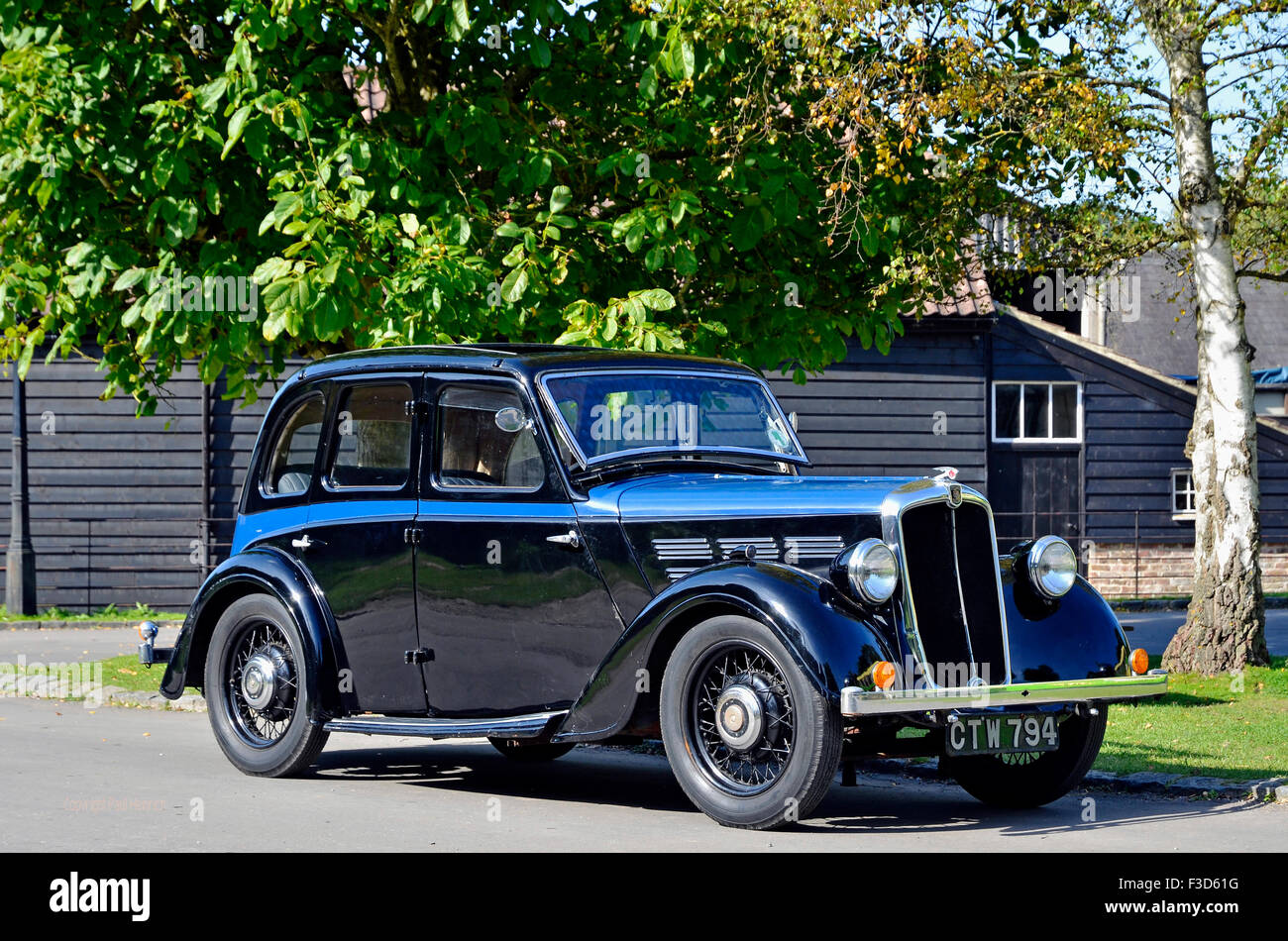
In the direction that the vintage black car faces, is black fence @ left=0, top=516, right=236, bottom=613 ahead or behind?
behind

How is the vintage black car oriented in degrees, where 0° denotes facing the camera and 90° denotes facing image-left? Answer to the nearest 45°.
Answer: approximately 315°

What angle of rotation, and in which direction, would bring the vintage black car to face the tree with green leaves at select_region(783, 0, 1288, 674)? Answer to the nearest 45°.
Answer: approximately 90° to its left

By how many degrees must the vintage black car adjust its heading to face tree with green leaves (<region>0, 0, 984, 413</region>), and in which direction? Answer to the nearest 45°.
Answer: approximately 135° to its left
